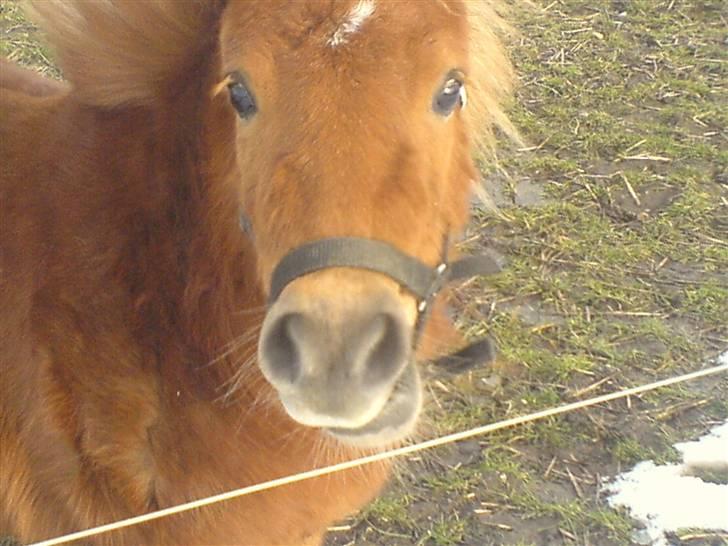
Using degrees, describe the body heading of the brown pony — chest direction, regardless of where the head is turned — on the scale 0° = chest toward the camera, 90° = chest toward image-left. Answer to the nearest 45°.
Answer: approximately 315°
